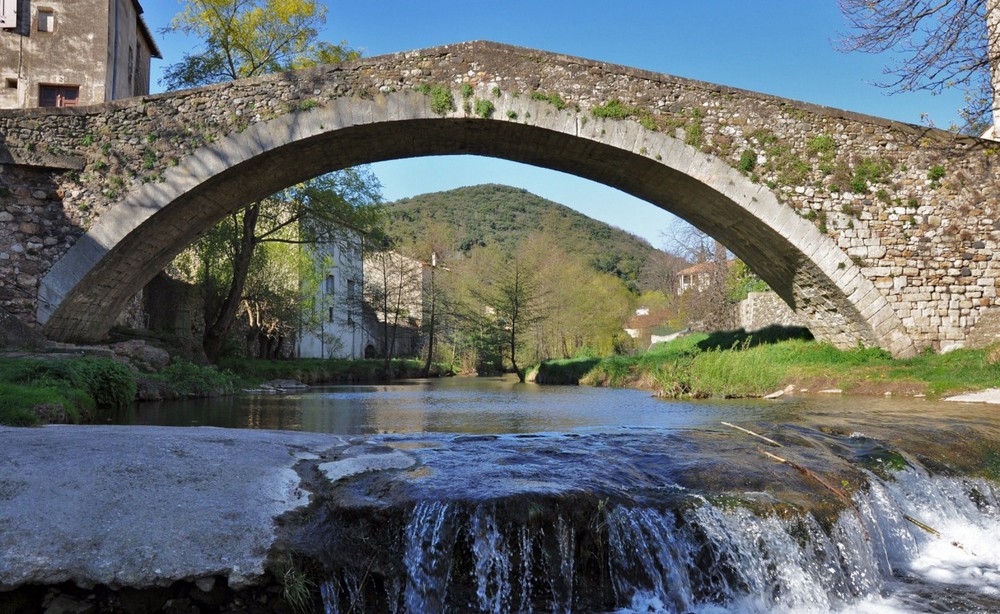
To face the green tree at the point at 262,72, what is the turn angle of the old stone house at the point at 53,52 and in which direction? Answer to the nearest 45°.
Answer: approximately 45° to its left

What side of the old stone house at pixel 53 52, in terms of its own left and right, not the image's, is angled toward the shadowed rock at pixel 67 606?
front

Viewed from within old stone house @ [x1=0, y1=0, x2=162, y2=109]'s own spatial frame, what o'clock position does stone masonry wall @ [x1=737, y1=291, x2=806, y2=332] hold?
The stone masonry wall is roughly at 10 o'clock from the old stone house.

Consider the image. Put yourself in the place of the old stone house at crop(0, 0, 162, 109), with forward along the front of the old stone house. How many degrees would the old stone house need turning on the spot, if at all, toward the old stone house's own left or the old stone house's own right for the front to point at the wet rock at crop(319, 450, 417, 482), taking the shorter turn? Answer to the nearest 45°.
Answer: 0° — it already faces it

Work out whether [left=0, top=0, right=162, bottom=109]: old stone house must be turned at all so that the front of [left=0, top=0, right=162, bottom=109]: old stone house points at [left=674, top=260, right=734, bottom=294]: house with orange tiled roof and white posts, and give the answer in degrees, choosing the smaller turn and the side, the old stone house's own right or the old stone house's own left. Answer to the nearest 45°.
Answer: approximately 90° to the old stone house's own left

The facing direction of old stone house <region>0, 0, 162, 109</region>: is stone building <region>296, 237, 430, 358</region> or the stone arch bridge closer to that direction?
the stone arch bridge

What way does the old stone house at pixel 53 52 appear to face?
toward the camera

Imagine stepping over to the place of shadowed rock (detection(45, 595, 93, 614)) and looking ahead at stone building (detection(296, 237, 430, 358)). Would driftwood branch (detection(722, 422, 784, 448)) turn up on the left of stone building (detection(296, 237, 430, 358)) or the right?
right

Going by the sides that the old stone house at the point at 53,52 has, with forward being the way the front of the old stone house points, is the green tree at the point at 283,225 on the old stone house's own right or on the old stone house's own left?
on the old stone house's own left

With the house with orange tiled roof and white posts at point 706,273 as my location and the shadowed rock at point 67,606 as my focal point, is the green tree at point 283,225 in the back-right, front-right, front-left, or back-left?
front-right
